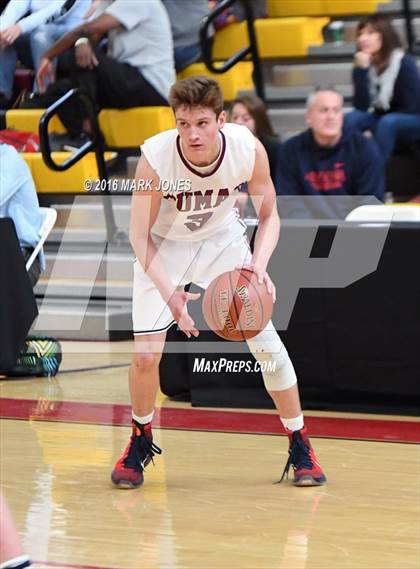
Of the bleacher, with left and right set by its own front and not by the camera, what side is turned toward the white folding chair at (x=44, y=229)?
front

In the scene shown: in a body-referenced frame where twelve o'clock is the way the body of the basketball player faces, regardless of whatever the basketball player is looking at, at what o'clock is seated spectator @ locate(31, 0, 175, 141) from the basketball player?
The seated spectator is roughly at 6 o'clock from the basketball player.

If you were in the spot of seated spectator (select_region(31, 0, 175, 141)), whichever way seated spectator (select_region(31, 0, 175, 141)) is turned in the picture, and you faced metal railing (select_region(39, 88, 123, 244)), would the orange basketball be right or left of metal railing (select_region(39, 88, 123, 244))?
left

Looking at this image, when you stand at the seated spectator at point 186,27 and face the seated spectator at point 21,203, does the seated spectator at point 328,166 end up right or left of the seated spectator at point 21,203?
left

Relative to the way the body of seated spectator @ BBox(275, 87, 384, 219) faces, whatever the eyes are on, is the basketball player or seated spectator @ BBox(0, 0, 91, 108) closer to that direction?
the basketball player

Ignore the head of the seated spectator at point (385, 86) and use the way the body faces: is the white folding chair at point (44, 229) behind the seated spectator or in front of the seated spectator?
in front

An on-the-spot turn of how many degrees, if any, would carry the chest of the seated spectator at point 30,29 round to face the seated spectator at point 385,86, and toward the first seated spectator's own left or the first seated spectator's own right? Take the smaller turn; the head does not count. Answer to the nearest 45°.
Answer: approximately 90° to the first seated spectator's own left

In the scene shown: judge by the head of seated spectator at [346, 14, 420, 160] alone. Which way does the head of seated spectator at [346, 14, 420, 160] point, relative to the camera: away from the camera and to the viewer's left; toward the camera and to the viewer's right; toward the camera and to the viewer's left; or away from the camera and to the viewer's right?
toward the camera and to the viewer's left

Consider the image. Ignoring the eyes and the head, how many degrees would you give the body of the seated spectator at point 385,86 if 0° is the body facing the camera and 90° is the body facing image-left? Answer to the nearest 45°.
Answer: approximately 45°

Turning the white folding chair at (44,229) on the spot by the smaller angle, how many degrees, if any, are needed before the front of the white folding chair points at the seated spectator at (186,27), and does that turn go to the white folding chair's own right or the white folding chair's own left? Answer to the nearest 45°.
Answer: approximately 135° to the white folding chair's own right

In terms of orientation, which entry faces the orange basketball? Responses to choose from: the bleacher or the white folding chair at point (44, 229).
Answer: the bleacher
